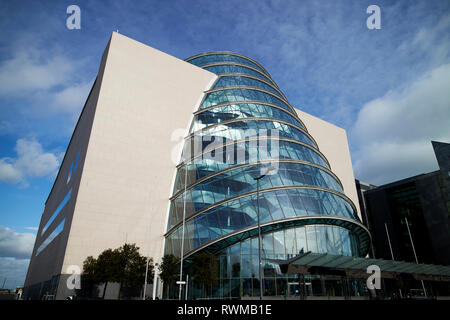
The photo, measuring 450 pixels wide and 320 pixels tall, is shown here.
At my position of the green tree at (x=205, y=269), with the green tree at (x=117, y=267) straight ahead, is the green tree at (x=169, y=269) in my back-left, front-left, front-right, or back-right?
front-right
